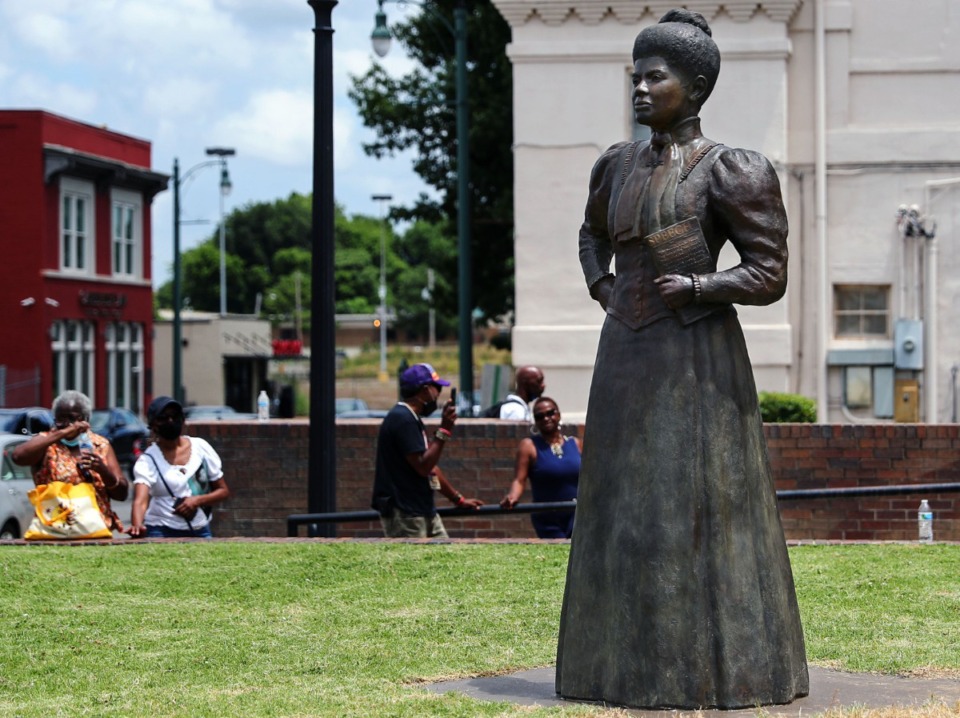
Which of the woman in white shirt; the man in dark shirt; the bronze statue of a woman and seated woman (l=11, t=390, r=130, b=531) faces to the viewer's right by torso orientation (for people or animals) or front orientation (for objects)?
the man in dark shirt

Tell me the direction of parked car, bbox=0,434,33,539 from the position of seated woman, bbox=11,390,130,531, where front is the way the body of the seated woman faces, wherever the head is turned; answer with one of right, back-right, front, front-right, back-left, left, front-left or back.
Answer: back

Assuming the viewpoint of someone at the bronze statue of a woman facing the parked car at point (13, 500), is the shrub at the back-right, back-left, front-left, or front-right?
front-right

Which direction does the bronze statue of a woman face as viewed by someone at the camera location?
facing the viewer and to the left of the viewer

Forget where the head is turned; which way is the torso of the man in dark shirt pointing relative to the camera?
to the viewer's right

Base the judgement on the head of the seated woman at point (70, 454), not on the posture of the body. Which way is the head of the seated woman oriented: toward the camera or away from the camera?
toward the camera

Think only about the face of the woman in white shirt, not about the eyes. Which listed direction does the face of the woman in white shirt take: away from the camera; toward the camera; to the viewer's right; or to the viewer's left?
toward the camera

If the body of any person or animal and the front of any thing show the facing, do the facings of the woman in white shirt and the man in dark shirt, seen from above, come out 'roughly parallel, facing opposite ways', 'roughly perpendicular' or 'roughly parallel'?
roughly perpendicular

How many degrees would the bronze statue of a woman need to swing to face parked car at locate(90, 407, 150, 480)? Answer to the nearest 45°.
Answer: approximately 90° to its right

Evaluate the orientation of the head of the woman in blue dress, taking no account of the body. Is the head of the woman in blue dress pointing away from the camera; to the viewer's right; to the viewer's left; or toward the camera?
toward the camera

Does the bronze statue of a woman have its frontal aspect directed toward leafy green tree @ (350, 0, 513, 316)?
no

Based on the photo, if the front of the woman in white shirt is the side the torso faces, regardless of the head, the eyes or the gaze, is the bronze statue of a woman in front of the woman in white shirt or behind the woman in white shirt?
in front

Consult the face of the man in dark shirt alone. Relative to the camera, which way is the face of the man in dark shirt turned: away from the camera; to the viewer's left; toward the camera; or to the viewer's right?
to the viewer's right

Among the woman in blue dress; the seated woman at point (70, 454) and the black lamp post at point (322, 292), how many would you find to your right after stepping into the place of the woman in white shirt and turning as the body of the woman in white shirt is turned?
1

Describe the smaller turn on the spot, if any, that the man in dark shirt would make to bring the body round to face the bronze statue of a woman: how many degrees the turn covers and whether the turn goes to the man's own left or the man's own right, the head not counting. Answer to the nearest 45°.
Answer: approximately 90° to the man's own right

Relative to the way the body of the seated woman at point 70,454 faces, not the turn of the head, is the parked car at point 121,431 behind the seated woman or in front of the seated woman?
behind

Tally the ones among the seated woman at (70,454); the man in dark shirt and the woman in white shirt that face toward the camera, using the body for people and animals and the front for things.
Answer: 2

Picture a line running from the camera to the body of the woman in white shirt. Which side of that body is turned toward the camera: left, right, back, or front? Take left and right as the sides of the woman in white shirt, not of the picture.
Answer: front

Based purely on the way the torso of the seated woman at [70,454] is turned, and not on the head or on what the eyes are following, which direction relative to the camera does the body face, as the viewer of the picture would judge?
toward the camera

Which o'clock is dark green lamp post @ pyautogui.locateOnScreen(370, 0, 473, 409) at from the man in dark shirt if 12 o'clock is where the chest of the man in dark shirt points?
The dark green lamp post is roughly at 9 o'clock from the man in dark shirt.
